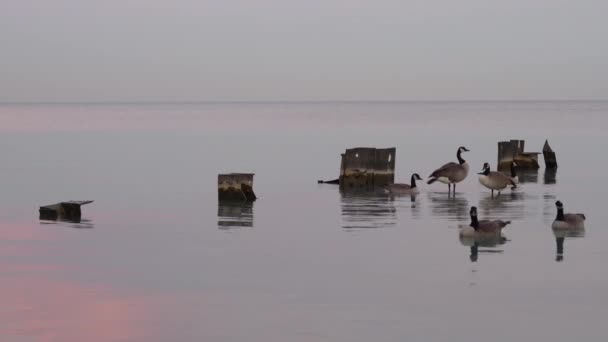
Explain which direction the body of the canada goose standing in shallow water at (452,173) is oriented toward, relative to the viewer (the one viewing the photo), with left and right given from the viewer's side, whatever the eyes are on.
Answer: facing to the right of the viewer

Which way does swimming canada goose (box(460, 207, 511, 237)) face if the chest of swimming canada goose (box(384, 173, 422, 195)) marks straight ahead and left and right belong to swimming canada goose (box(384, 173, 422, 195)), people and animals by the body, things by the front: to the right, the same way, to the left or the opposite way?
the opposite way

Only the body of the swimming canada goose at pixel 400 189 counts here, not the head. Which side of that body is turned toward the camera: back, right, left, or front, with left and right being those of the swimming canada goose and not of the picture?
right

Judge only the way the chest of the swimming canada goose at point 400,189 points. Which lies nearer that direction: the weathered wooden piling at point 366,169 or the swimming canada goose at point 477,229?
the swimming canada goose

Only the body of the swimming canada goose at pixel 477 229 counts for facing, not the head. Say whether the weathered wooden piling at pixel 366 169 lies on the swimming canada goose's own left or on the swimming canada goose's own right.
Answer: on the swimming canada goose's own right

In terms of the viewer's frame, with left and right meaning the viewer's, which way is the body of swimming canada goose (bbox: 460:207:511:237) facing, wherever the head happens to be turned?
facing to the left of the viewer

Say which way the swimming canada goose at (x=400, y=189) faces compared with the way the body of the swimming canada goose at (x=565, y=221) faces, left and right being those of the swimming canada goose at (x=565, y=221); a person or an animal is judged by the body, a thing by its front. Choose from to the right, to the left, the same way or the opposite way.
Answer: the opposite way
